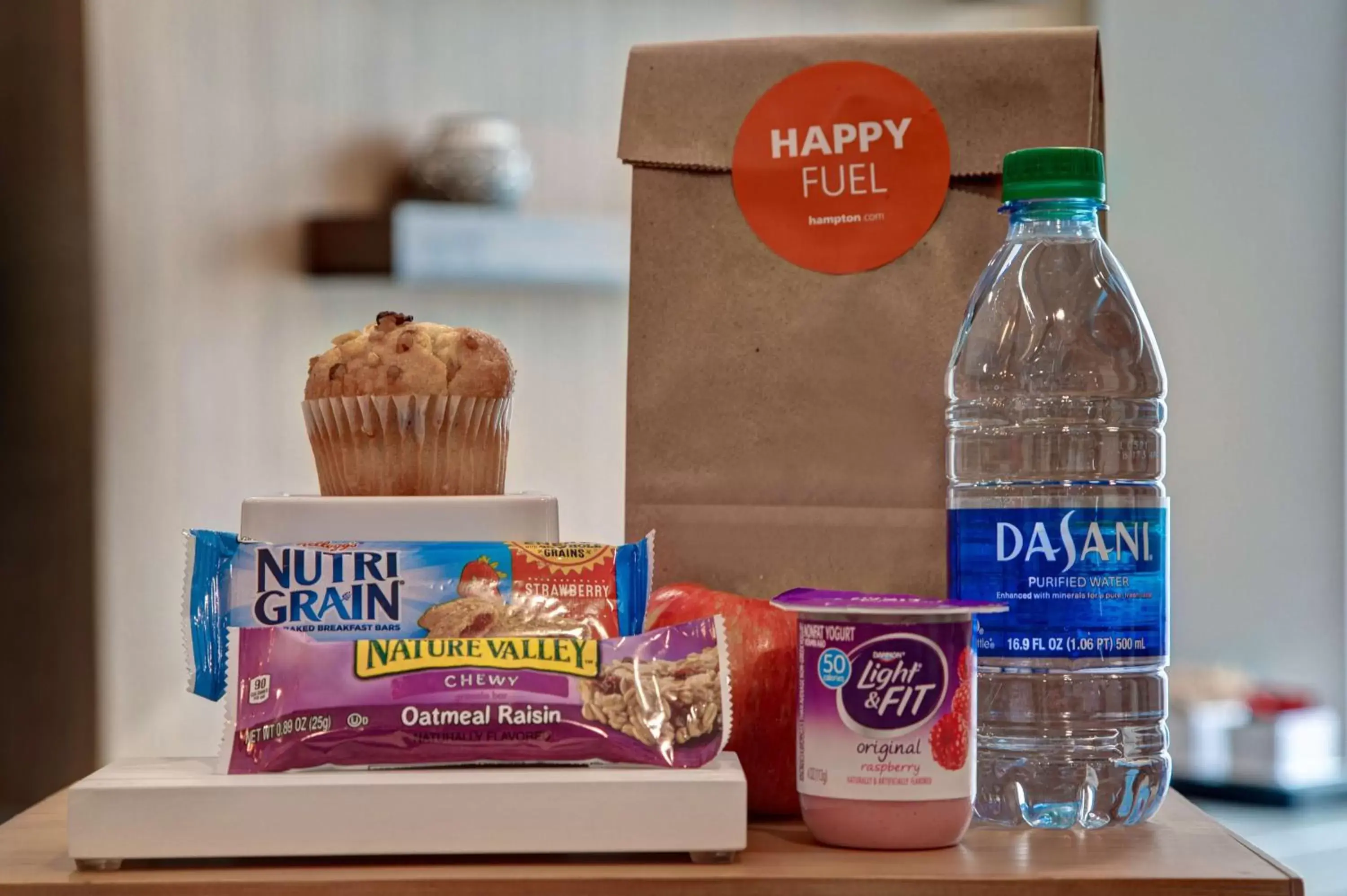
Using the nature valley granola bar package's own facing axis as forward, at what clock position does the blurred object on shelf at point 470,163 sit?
The blurred object on shelf is roughly at 6 o'clock from the nature valley granola bar package.

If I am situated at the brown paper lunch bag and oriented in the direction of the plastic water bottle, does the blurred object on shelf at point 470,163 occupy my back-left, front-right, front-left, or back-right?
back-left

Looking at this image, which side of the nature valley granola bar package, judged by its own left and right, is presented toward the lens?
front

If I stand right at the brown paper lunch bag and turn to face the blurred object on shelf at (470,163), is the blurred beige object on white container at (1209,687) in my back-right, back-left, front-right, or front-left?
front-right

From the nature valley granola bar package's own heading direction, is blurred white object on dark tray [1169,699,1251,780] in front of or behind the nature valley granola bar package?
behind

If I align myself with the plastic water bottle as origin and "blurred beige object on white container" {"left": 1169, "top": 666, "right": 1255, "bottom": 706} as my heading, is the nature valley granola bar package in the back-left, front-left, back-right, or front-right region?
back-left

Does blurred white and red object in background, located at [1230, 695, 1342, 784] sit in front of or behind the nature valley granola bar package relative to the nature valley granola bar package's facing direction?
behind

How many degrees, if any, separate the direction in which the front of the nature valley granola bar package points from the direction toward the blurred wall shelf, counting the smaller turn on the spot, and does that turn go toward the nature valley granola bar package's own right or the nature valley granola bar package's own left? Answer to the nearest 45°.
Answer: approximately 180°

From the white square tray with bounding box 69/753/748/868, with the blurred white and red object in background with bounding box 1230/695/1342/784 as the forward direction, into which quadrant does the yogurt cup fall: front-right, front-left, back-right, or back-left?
front-right

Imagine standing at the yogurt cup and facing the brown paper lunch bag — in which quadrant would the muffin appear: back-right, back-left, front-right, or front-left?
front-left
